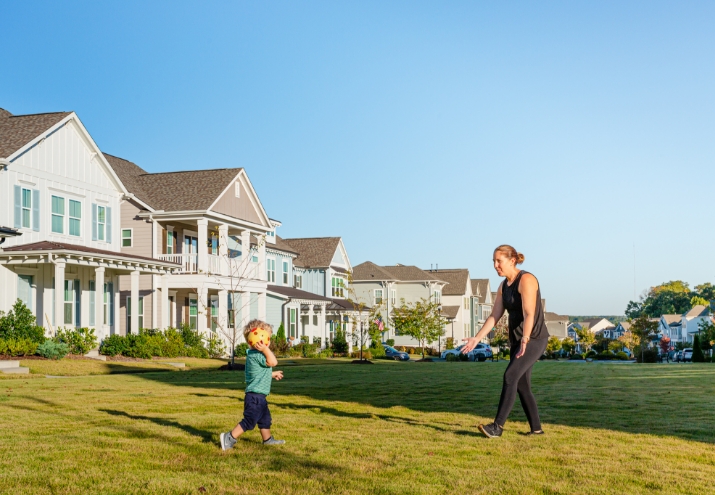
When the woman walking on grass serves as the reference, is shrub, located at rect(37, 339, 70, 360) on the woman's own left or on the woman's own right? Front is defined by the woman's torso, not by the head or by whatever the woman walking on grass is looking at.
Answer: on the woman's own right

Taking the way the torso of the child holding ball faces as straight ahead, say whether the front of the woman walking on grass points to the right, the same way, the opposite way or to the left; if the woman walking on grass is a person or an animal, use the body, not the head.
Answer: the opposite way

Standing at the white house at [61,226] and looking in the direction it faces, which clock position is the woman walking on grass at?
The woman walking on grass is roughly at 1 o'clock from the white house.

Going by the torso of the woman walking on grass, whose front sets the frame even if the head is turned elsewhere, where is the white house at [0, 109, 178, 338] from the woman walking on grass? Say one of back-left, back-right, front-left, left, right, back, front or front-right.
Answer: front-right

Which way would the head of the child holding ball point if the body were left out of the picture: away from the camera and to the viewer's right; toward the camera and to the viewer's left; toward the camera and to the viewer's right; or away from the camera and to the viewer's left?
toward the camera and to the viewer's right

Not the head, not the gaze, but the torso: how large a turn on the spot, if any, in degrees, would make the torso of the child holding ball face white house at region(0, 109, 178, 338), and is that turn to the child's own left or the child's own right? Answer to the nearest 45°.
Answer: approximately 90° to the child's own left

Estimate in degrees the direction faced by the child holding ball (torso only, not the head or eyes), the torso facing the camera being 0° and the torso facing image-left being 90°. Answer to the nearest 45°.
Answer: approximately 270°

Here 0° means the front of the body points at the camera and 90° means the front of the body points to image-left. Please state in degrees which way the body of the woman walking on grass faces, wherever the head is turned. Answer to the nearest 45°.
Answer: approximately 90°

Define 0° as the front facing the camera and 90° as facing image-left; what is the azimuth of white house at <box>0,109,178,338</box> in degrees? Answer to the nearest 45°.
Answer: approximately 315°

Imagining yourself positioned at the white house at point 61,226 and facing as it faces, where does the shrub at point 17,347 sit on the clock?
The shrub is roughly at 2 o'clock from the white house.
